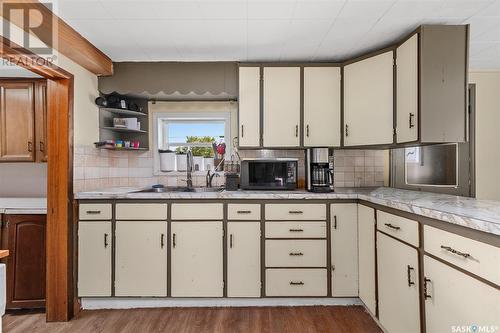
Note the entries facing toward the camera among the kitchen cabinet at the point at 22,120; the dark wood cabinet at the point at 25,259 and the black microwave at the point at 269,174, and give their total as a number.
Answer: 3

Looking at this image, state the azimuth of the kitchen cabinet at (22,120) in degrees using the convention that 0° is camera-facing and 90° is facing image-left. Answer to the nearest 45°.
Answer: approximately 0°

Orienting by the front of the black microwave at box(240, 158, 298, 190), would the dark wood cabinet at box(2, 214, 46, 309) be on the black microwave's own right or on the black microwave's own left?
on the black microwave's own right

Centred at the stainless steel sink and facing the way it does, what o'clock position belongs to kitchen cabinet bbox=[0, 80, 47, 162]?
The kitchen cabinet is roughly at 3 o'clock from the stainless steel sink.

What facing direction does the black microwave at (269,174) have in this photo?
toward the camera

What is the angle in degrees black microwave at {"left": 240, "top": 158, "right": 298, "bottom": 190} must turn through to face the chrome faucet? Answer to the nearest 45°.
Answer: approximately 90° to its right

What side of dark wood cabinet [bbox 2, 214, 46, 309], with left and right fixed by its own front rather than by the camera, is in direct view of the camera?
front

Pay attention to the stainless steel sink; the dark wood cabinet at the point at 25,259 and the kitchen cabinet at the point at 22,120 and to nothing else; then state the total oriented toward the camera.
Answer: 3

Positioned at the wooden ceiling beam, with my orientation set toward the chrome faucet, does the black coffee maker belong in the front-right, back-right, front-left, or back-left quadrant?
front-right

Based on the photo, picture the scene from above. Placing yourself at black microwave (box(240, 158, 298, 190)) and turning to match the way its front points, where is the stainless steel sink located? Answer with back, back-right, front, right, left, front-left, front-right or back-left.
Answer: right

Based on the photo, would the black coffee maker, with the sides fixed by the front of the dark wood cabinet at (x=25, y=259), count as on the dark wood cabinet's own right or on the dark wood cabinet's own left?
on the dark wood cabinet's own left

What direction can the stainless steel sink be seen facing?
toward the camera
